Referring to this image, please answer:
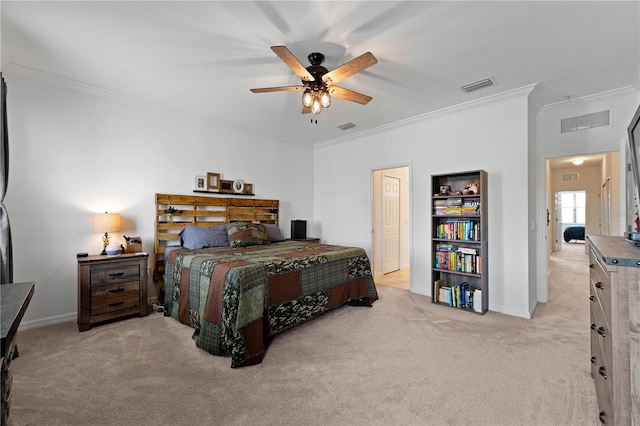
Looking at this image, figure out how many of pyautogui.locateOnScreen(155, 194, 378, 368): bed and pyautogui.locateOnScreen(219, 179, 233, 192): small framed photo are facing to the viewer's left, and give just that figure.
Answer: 0

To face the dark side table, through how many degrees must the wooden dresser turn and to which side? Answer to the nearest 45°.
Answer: approximately 45° to its left

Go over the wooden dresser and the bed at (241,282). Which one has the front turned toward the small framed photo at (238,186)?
the wooden dresser

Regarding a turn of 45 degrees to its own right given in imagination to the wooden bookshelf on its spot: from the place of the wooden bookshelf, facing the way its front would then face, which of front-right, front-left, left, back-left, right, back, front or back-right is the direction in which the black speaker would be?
front

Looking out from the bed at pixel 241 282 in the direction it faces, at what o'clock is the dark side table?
The dark side table is roughly at 2 o'clock from the bed.

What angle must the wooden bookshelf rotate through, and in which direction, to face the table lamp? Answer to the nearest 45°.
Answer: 0° — it already faces it

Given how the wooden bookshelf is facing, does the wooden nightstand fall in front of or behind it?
in front

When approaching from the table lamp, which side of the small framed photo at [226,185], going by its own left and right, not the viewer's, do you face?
right

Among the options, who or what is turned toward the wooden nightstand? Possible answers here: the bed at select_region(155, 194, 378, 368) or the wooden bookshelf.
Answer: the wooden bookshelf

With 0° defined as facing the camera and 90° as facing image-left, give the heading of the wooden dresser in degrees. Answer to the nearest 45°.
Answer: approximately 90°

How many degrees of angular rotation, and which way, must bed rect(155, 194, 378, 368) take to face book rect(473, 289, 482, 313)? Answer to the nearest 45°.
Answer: approximately 45° to its left

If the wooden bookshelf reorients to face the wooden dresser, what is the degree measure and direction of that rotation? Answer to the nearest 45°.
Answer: approximately 45° to its left
